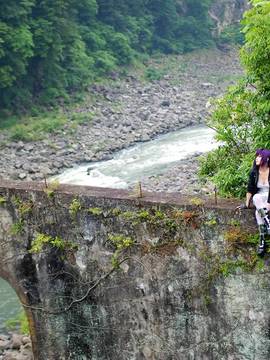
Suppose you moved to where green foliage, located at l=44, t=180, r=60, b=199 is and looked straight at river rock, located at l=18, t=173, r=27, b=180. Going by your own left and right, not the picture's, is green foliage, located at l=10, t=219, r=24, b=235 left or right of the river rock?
left

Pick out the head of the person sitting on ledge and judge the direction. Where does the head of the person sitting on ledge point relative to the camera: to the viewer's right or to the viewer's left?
to the viewer's left

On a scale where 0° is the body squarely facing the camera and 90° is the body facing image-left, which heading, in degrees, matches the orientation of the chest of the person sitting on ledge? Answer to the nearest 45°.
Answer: approximately 0°

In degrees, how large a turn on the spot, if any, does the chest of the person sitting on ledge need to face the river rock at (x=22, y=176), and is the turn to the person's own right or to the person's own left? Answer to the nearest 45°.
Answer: approximately 135° to the person's own right

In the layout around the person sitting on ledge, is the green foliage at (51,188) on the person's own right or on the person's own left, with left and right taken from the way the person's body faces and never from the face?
on the person's own right

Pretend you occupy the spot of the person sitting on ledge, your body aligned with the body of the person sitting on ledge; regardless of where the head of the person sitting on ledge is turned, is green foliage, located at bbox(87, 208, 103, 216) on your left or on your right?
on your right

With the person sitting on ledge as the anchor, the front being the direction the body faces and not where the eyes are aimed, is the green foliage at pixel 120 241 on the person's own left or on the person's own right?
on the person's own right

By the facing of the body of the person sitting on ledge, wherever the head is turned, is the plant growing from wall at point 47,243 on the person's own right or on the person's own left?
on the person's own right
